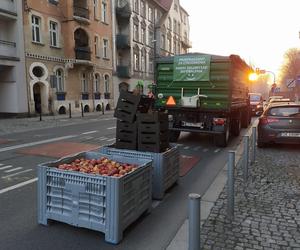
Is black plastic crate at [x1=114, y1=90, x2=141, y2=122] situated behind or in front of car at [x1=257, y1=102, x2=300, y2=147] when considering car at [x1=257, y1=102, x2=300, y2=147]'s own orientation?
behind

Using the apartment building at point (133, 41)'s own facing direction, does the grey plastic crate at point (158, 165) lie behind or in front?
in front

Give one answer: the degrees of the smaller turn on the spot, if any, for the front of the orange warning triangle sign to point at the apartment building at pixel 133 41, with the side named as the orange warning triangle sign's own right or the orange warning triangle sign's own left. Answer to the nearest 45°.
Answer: approximately 180°

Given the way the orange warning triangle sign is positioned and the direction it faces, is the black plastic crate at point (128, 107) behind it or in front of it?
in front

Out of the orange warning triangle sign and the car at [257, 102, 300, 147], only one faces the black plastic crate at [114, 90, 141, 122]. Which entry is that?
the orange warning triangle sign

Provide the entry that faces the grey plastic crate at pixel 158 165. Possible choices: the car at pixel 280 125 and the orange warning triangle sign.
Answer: the orange warning triangle sign

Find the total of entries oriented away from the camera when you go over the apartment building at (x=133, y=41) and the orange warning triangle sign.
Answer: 0

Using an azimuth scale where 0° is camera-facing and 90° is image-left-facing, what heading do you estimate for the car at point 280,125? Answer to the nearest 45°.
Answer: approximately 180°

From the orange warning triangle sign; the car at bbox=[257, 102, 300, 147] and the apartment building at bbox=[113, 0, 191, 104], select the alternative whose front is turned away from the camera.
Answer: the car

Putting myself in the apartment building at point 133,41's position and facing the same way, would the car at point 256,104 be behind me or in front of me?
in front

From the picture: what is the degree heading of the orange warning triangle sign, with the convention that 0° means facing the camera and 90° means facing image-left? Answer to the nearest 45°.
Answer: approximately 0°

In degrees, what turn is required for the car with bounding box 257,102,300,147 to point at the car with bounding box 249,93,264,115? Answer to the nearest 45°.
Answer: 0° — it already faces it

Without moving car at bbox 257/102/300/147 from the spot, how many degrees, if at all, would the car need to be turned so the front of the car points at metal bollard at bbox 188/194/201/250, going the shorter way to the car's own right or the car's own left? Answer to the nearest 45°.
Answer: approximately 180°
